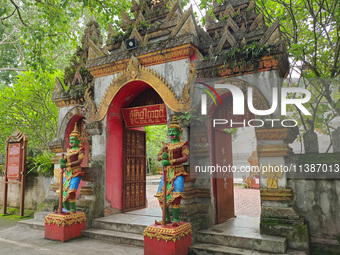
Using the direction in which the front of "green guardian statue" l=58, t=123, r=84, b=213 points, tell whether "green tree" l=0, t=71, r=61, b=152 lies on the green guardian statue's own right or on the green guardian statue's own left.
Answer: on the green guardian statue's own right

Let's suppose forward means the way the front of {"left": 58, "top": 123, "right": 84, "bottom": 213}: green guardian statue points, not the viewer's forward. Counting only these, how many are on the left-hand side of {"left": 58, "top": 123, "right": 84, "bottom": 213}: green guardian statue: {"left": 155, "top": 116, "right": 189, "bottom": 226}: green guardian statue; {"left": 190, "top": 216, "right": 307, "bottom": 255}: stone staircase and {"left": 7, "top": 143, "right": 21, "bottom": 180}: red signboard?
2

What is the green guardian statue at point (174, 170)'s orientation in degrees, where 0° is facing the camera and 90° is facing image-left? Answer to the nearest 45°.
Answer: approximately 45°

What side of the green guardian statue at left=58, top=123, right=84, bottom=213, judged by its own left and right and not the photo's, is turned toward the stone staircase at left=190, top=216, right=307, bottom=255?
left

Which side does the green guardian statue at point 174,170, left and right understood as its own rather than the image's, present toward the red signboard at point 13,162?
right

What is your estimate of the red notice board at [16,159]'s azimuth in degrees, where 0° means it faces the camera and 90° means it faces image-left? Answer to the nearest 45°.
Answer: approximately 45°
